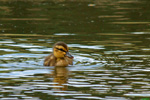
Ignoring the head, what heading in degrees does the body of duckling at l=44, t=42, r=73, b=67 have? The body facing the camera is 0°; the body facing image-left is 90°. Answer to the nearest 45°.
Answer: approximately 315°
